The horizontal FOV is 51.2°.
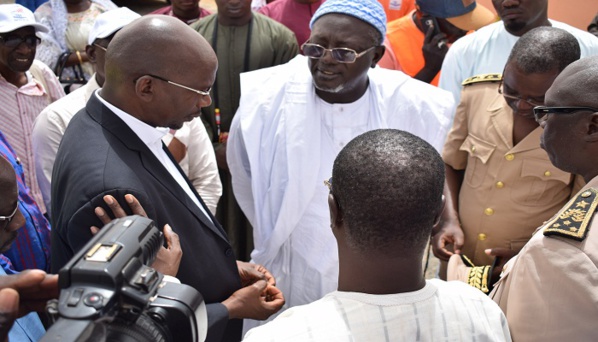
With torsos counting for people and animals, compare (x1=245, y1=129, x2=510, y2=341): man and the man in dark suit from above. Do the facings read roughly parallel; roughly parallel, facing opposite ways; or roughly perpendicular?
roughly perpendicular

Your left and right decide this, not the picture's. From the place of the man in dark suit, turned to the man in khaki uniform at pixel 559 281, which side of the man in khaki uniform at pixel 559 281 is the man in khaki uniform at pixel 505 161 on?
left

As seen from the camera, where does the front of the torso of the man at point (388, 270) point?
away from the camera

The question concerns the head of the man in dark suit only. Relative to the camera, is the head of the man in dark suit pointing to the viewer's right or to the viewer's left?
to the viewer's right

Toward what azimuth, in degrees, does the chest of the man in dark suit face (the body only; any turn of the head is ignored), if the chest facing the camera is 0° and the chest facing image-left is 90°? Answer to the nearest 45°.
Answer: approximately 270°

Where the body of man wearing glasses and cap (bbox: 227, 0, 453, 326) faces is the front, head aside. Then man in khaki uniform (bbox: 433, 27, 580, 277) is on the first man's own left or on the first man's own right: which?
on the first man's own left

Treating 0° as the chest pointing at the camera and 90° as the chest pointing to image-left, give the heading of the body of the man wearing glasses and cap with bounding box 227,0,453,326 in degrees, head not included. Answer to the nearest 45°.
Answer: approximately 0°
